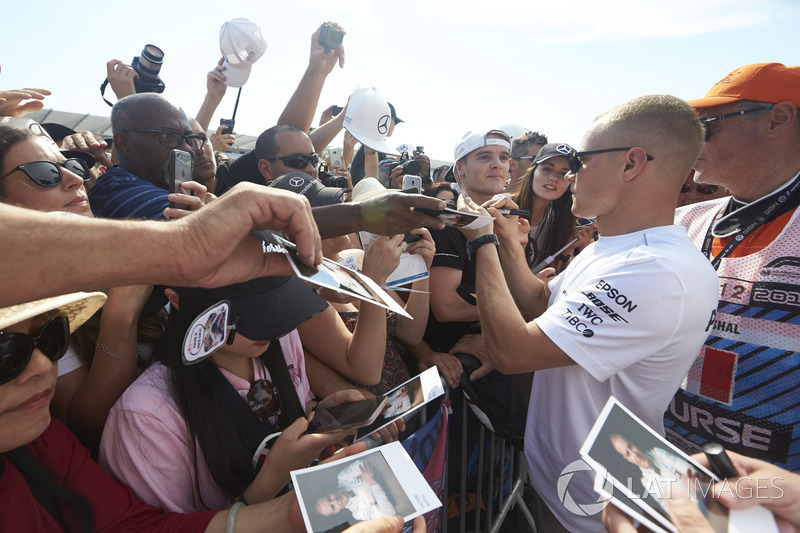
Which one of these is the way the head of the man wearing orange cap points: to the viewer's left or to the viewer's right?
to the viewer's left

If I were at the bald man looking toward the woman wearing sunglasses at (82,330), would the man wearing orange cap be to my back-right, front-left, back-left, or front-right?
front-left

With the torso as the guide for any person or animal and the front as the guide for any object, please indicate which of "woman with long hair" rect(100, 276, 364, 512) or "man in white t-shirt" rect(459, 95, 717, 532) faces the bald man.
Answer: the man in white t-shirt

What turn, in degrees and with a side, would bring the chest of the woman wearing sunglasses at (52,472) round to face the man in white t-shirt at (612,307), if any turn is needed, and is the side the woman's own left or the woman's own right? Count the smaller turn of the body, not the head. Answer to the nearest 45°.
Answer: approximately 45° to the woman's own left

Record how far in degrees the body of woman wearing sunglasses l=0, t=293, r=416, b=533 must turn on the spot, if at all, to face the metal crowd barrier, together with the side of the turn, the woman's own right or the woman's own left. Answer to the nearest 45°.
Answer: approximately 45° to the woman's own left

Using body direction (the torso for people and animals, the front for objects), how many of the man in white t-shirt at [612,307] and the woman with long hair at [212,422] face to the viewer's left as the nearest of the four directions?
1

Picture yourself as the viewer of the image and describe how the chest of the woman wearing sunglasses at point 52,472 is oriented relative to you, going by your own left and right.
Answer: facing the viewer and to the right of the viewer

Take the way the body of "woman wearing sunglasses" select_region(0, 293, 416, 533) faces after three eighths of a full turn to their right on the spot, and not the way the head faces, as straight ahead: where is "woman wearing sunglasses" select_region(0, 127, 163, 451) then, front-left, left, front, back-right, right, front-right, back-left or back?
right

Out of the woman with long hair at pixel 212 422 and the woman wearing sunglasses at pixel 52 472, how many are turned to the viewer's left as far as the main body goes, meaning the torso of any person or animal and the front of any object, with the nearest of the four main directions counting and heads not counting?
0

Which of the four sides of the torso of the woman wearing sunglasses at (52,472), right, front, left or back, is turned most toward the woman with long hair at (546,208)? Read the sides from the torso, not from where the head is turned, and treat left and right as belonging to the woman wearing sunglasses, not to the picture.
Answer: left

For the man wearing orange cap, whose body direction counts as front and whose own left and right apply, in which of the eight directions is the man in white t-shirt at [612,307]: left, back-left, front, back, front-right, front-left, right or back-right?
front

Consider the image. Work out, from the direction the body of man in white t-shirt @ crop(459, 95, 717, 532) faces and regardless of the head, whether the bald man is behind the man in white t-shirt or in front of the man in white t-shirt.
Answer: in front

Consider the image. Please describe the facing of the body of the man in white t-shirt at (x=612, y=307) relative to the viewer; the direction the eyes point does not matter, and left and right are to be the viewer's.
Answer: facing to the left of the viewer
